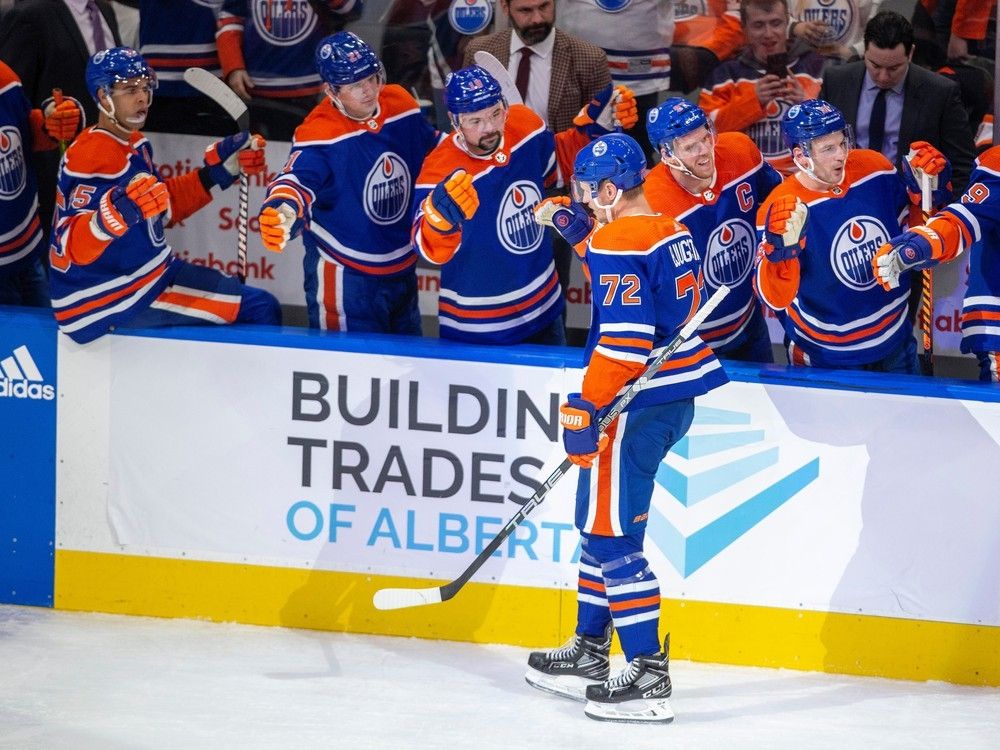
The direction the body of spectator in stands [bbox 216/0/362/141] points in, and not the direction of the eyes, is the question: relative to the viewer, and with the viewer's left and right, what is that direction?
facing the viewer

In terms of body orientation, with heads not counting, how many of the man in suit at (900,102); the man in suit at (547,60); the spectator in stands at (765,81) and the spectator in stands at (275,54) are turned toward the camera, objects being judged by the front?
4

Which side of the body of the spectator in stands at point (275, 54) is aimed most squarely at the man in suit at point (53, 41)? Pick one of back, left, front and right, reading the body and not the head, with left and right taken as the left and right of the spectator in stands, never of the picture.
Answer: right

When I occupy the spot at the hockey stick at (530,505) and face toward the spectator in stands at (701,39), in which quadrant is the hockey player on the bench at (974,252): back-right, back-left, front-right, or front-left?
front-right

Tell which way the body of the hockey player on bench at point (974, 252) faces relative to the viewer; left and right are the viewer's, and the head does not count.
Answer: facing the viewer and to the left of the viewer

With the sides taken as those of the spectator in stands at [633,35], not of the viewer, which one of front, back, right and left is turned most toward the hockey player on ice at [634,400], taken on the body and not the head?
front

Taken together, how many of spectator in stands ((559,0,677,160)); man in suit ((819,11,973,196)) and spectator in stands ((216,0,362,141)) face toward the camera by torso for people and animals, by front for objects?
3

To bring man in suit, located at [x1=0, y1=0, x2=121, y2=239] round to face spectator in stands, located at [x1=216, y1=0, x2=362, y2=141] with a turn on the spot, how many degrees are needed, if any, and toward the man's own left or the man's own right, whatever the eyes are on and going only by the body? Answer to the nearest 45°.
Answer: approximately 45° to the man's own left

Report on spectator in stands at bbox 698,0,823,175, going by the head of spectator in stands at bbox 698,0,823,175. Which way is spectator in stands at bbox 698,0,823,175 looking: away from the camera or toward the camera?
toward the camera
